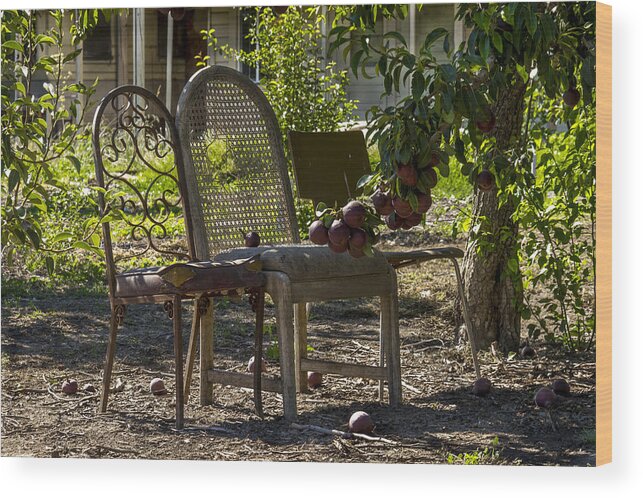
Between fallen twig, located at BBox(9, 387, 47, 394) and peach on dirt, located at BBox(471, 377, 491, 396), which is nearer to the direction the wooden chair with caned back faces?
the peach on dirt

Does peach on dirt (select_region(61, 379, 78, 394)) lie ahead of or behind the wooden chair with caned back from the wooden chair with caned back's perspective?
behind

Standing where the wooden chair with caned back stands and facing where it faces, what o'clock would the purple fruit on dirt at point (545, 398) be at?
The purple fruit on dirt is roughly at 11 o'clock from the wooden chair with caned back.

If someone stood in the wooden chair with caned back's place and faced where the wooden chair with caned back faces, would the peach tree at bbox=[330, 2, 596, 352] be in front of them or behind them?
in front

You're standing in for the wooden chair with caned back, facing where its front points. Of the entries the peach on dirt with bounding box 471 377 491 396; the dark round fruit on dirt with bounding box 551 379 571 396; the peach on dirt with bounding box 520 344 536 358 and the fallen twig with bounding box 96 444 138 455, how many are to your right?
1

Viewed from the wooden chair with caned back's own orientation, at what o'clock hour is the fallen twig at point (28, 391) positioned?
The fallen twig is roughly at 5 o'clock from the wooden chair with caned back.

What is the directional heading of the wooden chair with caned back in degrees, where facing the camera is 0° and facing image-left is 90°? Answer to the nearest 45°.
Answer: approximately 315°
